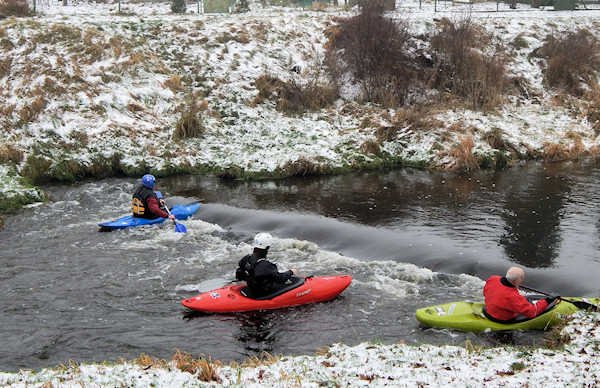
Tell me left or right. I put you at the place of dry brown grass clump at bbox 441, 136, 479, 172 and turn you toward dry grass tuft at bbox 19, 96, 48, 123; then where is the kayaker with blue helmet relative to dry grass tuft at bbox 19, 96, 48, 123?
left

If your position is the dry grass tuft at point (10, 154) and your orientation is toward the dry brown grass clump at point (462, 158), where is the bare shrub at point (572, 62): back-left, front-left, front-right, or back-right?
front-left

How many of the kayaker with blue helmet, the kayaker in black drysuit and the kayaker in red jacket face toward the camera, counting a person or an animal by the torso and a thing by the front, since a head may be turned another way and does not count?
0

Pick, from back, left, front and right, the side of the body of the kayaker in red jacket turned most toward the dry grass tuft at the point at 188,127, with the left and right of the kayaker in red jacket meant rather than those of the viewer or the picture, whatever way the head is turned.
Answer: left

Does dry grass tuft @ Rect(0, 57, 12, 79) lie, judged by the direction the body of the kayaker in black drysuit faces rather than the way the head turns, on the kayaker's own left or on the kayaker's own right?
on the kayaker's own left

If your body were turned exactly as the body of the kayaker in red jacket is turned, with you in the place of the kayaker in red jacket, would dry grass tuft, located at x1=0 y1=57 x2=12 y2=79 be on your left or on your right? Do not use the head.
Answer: on your left

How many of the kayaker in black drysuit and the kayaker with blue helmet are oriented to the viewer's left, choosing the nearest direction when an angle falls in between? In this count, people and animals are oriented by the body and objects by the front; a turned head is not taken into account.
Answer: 0

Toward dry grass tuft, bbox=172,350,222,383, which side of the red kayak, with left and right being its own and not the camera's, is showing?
right

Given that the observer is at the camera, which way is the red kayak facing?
facing to the right of the viewer

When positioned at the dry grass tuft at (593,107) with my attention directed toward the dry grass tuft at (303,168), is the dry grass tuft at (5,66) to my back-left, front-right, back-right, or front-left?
front-right

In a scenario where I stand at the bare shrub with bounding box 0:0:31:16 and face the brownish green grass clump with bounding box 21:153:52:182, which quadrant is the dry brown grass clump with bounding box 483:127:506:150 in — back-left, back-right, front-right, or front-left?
front-left
